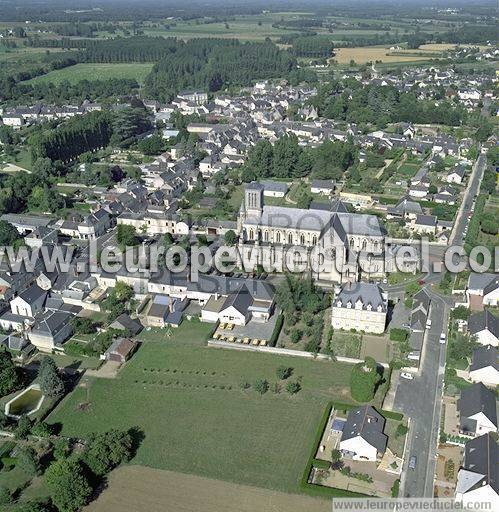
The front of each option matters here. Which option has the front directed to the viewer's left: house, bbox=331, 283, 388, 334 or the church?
the church

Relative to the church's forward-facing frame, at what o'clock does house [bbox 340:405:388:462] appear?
The house is roughly at 9 o'clock from the church.

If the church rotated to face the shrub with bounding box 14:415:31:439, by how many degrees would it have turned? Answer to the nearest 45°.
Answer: approximately 45° to its left

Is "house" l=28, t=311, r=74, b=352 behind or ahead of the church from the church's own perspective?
ahead

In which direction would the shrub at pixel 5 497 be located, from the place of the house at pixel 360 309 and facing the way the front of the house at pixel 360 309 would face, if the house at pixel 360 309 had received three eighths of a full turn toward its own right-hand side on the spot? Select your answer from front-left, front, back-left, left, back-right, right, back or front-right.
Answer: left

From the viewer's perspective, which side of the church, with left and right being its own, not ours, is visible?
left

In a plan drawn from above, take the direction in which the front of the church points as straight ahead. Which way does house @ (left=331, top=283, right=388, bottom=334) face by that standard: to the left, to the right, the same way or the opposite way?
to the left

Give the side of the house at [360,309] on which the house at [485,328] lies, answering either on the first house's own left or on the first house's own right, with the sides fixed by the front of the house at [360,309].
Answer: on the first house's own left

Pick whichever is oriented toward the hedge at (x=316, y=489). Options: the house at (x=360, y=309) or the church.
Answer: the house

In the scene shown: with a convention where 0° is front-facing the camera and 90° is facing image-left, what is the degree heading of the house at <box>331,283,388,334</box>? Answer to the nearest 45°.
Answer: approximately 0°

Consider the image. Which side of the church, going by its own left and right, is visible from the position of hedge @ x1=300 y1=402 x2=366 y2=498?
left

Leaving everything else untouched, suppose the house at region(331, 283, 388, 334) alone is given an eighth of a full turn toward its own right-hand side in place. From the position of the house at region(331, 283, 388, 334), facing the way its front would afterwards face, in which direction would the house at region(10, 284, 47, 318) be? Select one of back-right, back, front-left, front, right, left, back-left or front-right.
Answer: front-right

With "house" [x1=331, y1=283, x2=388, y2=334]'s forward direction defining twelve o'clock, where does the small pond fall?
The small pond is roughly at 2 o'clock from the house.

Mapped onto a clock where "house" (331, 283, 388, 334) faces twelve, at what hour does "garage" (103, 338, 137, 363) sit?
"garage" (103, 338, 137, 363) is roughly at 2 o'clock from "house" (331, 283, 388, 334).

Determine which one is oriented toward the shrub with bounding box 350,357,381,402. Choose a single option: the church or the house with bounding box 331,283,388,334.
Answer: the house
